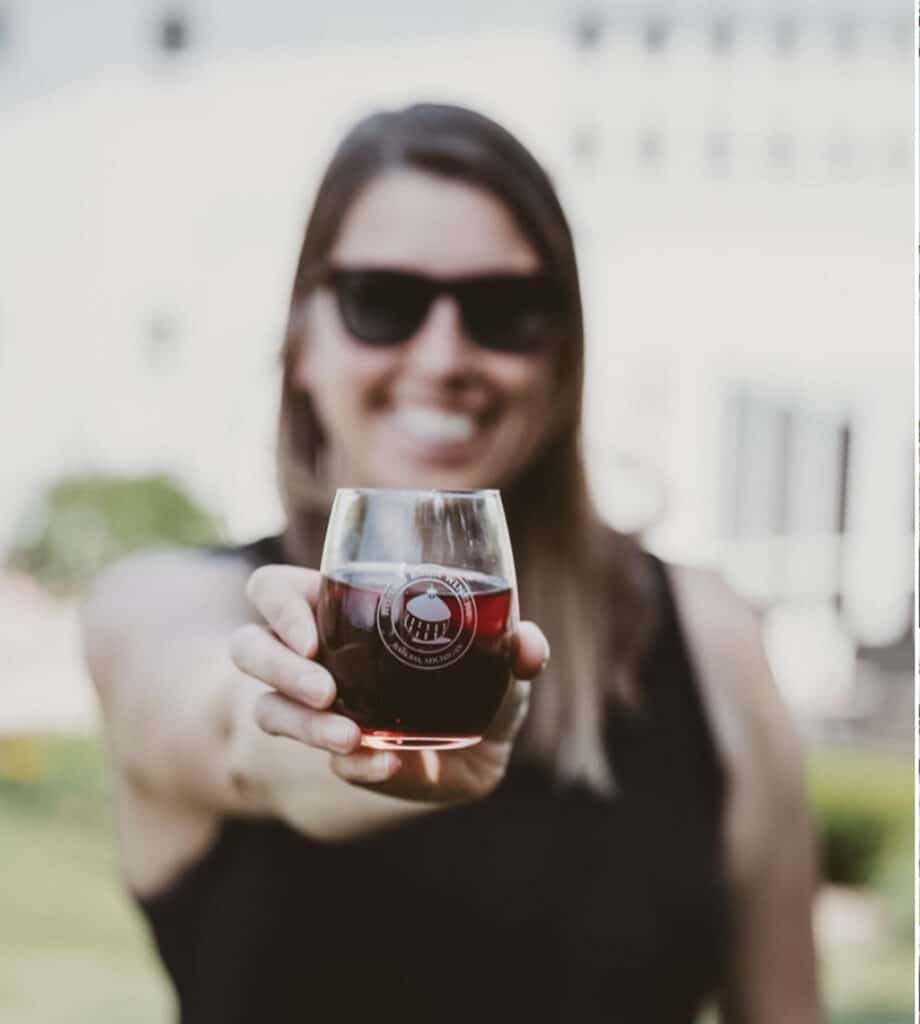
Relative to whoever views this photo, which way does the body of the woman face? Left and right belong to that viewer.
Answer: facing the viewer

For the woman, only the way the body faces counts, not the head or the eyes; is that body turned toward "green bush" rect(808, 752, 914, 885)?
no

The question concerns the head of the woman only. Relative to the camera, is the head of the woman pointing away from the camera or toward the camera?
toward the camera

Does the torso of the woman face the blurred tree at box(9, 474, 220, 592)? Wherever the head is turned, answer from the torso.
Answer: no
